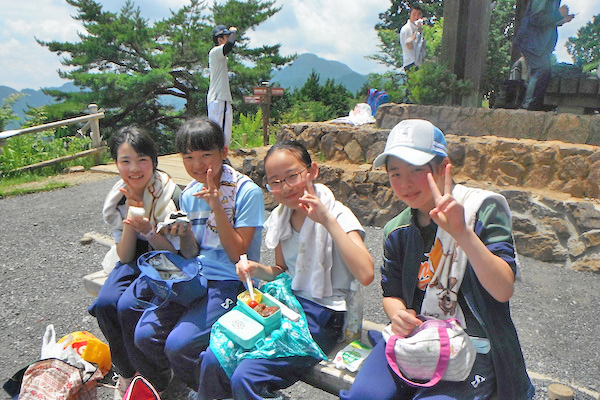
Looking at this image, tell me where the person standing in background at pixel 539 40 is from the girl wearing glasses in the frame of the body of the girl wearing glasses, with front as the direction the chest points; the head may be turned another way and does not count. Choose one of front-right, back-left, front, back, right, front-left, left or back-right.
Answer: back

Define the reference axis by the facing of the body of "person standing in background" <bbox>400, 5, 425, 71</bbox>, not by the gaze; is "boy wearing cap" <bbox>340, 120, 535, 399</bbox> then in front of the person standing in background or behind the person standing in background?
in front

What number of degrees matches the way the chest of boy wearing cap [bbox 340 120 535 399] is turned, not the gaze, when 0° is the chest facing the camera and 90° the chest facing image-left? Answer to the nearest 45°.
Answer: approximately 45°

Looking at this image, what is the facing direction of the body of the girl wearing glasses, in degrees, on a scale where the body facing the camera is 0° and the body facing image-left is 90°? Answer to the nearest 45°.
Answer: approximately 45°

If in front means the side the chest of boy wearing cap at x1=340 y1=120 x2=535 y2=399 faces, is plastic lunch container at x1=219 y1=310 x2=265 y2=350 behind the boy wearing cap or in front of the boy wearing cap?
in front

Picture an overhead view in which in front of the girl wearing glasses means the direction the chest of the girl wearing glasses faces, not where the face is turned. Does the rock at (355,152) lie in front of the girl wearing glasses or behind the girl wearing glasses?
behind

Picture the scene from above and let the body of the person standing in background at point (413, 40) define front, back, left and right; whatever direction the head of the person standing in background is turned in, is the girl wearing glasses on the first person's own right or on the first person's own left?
on the first person's own right

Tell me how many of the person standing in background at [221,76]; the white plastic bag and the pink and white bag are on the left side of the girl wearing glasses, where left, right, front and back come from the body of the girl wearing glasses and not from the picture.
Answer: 1

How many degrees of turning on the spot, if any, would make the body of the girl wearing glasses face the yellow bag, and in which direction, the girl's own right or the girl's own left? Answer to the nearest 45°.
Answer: approximately 90° to the girl's own right

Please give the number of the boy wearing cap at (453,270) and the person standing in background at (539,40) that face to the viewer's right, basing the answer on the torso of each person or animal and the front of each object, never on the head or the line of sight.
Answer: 1

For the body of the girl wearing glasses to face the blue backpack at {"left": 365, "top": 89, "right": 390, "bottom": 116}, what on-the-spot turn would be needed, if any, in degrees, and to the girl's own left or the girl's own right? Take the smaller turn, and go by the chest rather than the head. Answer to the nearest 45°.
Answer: approximately 135° to the girl's own right

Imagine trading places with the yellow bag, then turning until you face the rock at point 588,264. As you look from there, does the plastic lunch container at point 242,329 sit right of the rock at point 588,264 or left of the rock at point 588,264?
right

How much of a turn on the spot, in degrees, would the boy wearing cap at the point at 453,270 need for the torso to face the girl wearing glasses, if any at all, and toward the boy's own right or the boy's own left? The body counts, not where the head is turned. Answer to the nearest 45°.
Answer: approximately 45° to the boy's own right
